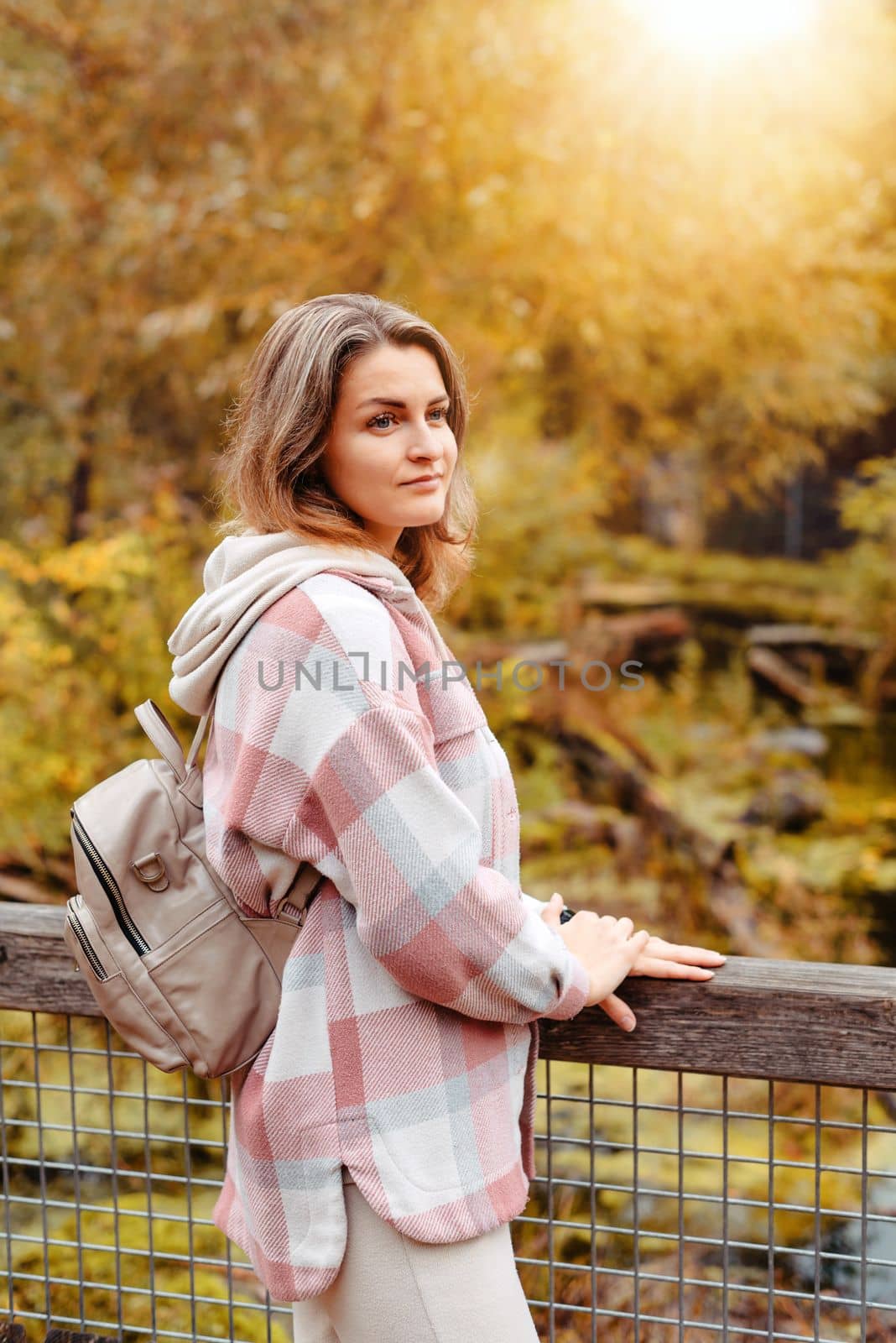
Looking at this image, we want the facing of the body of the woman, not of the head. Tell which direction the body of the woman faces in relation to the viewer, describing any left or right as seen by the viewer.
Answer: facing to the right of the viewer
